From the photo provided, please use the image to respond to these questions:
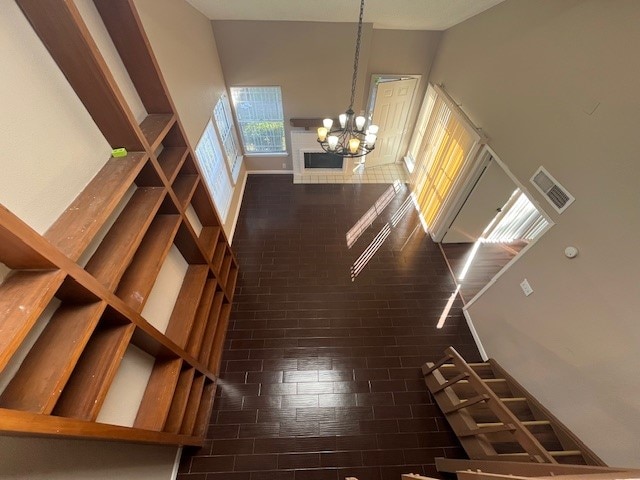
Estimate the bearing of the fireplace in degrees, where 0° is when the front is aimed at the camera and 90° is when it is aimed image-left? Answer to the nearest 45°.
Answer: approximately 0°

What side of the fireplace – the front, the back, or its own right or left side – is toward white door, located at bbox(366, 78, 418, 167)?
left

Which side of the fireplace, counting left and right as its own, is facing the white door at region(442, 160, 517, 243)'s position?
left

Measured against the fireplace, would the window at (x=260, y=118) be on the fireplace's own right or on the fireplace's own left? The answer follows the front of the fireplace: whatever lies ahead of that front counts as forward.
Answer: on the fireplace's own right

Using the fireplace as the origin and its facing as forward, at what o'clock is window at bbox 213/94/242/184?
The window is roughly at 2 o'clock from the fireplace.

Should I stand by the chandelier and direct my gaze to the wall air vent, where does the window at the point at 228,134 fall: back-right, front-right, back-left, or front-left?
back-left
